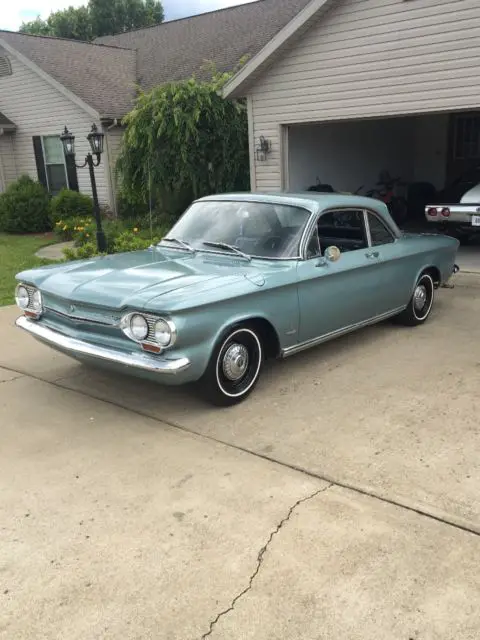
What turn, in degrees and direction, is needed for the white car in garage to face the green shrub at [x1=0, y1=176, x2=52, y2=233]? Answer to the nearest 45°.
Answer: approximately 90° to its left

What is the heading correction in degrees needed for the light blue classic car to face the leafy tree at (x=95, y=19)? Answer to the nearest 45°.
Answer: approximately 135° to its right

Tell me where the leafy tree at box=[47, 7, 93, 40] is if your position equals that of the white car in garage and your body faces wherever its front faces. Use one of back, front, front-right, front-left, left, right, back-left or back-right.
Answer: front-left

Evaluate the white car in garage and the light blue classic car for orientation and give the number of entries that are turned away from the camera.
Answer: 1

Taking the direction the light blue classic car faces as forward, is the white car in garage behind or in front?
behind

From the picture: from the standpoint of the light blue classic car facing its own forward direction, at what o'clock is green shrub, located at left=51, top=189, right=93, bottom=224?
The green shrub is roughly at 4 o'clock from the light blue classic car.

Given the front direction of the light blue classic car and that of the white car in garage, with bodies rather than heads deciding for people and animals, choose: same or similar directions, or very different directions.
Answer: very different directions

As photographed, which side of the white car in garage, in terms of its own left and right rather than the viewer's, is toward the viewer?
back

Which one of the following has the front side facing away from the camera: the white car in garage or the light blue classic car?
the white car in garage

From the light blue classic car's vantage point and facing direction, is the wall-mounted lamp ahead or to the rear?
to the rear

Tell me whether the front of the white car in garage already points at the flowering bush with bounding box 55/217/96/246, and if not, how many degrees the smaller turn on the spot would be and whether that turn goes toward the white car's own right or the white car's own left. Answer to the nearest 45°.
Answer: approximately 90° to the white car's own left

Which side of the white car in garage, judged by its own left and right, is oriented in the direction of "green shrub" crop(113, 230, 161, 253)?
left

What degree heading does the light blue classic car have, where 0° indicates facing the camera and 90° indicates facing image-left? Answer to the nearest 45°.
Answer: approximately 45°
